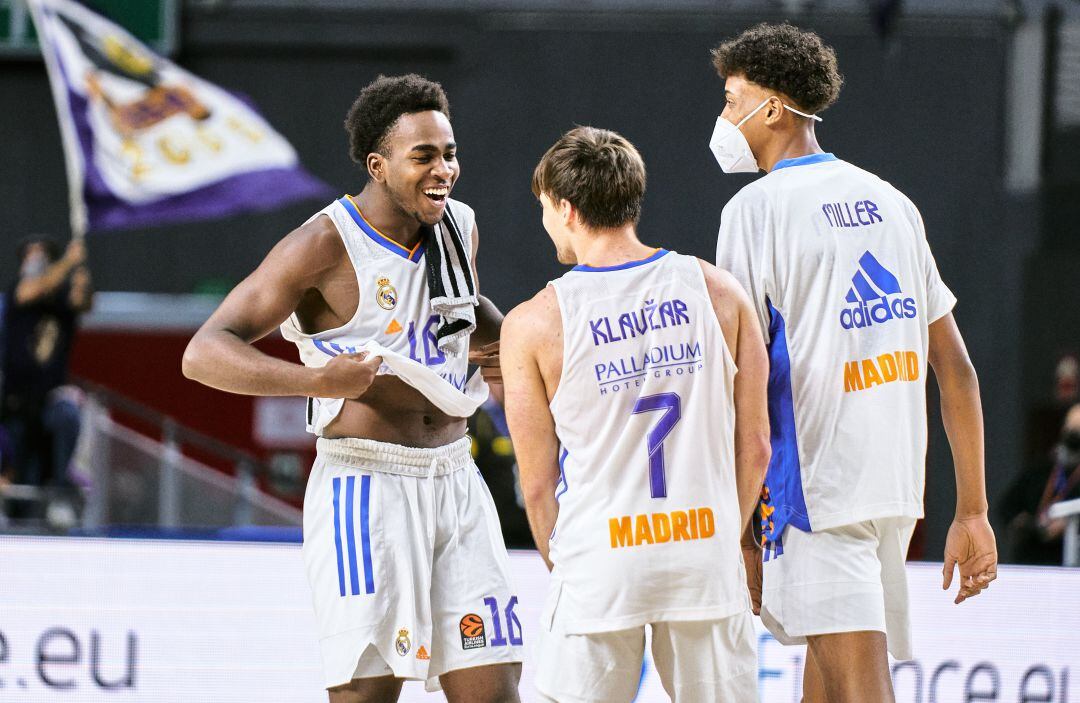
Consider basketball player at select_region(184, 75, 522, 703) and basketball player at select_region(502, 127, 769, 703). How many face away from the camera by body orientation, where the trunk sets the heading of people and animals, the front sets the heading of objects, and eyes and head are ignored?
1

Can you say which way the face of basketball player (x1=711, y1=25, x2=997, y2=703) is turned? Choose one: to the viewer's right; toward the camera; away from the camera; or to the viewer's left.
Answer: to the viewer's left

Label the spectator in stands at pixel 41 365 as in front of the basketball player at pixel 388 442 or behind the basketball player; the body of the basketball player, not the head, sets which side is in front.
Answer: behind

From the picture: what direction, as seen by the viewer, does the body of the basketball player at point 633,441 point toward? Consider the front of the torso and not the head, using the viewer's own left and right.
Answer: facing away from the viewer

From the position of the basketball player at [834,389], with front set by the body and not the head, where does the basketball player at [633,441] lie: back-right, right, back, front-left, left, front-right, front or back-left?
left

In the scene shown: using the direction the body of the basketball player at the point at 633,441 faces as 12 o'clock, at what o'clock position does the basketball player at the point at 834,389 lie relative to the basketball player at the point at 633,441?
the basketball player at the point at 834,389 is roughly at 2 o'clock from the basketball player at the point at 633,441.

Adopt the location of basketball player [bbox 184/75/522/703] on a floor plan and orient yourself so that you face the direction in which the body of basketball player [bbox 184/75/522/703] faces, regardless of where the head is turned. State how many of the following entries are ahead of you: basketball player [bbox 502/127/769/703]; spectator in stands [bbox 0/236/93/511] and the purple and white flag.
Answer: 1

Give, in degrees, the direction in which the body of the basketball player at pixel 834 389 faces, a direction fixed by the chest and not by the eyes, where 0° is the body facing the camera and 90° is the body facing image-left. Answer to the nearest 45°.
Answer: approximately 135°

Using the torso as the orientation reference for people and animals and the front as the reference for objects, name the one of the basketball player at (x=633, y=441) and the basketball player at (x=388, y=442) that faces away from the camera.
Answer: the basketball player at (x=633, y=441)

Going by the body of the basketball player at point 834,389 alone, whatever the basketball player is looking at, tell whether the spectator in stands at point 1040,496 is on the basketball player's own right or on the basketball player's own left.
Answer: on the basketball player's own right

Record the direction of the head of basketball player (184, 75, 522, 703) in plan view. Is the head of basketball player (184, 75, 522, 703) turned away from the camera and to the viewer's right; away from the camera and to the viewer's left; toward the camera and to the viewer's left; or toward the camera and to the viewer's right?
toward the camera and to the viewer's right

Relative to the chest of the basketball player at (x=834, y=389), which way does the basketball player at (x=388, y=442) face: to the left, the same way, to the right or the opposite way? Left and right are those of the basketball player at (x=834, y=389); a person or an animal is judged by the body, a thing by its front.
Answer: the opposite way
